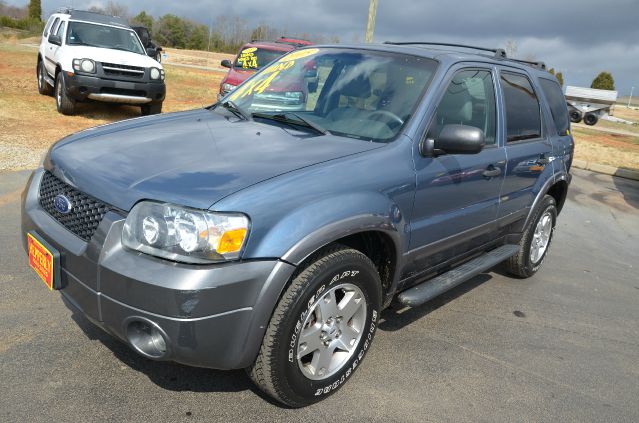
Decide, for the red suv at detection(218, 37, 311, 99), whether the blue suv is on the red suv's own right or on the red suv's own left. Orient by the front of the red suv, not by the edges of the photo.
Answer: on the red suv's own left

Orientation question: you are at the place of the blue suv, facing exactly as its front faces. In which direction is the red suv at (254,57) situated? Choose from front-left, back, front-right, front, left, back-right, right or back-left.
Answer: back-right

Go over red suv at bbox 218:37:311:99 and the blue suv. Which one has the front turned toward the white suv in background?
the red suv

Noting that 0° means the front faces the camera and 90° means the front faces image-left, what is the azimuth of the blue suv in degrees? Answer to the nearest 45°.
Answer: approximately 45°

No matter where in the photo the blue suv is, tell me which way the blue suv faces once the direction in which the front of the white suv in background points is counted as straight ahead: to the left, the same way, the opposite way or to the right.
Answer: to the right

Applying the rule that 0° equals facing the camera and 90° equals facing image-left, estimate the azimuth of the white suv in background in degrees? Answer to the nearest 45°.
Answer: approximately 315°

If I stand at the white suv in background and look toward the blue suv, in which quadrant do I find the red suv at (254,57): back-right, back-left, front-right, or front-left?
back-left

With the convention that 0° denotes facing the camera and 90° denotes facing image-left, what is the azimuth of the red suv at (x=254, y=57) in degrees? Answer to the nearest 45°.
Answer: approximately 45°
